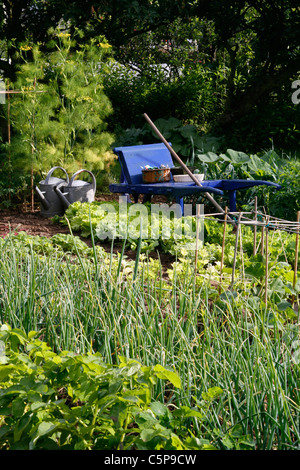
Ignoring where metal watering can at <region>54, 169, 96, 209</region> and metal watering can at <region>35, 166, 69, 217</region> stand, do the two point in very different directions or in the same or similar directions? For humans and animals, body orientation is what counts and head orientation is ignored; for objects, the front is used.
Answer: same or similar directions

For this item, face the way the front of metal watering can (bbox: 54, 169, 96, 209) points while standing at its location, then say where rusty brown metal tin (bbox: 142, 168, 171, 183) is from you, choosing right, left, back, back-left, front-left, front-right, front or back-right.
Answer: back-left

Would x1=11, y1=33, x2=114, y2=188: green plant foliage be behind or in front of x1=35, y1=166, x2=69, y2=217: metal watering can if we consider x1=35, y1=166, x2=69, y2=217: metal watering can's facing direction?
behind

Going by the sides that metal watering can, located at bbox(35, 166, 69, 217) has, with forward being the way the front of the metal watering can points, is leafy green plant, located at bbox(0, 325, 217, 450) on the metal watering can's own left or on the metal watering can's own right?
on the metal watering can's own left

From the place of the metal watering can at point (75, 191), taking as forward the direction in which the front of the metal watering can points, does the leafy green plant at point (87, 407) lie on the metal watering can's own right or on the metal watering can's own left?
on the metal watering can's own left

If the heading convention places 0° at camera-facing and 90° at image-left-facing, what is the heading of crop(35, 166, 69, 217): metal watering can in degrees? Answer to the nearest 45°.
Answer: approximately 45°

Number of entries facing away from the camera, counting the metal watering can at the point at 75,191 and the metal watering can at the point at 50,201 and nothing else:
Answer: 0

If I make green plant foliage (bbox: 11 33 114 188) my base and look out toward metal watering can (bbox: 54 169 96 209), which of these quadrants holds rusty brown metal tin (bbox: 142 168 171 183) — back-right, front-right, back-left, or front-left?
front-left

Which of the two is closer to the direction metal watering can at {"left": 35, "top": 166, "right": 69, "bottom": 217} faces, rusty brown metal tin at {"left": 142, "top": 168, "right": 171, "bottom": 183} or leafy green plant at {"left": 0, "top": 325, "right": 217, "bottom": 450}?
the leafy green plant

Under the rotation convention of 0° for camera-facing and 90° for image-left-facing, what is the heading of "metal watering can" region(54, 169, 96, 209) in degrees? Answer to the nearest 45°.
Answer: approximately 45°
